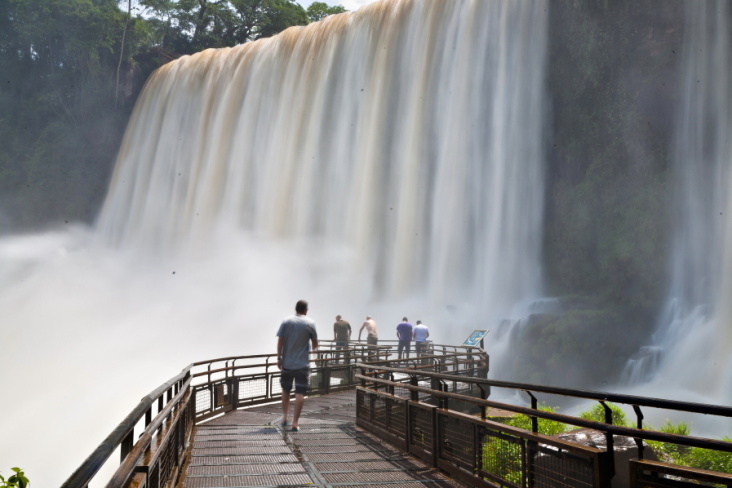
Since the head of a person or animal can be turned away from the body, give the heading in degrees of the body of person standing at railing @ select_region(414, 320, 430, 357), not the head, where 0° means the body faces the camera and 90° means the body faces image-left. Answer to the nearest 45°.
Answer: approximately 180°

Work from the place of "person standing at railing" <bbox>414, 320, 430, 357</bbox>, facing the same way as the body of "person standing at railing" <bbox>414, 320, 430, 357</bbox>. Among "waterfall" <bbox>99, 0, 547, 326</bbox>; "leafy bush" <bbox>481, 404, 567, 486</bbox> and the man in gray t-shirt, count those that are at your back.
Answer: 2

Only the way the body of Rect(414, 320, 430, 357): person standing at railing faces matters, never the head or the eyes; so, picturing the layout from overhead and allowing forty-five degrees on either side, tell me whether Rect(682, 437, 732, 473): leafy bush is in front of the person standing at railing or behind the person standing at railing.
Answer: behind

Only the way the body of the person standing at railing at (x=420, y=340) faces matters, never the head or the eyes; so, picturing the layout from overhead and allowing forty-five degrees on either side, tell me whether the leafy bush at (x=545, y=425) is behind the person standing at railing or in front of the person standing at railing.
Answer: behind

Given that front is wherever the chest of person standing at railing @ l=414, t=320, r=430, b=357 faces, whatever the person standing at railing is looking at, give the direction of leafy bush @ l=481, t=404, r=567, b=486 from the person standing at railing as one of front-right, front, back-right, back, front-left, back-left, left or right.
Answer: back

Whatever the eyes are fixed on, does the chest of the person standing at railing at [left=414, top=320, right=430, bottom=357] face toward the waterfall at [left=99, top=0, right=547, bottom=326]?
yes

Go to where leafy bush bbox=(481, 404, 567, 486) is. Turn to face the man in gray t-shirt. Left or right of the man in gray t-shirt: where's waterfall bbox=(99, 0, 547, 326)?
right
